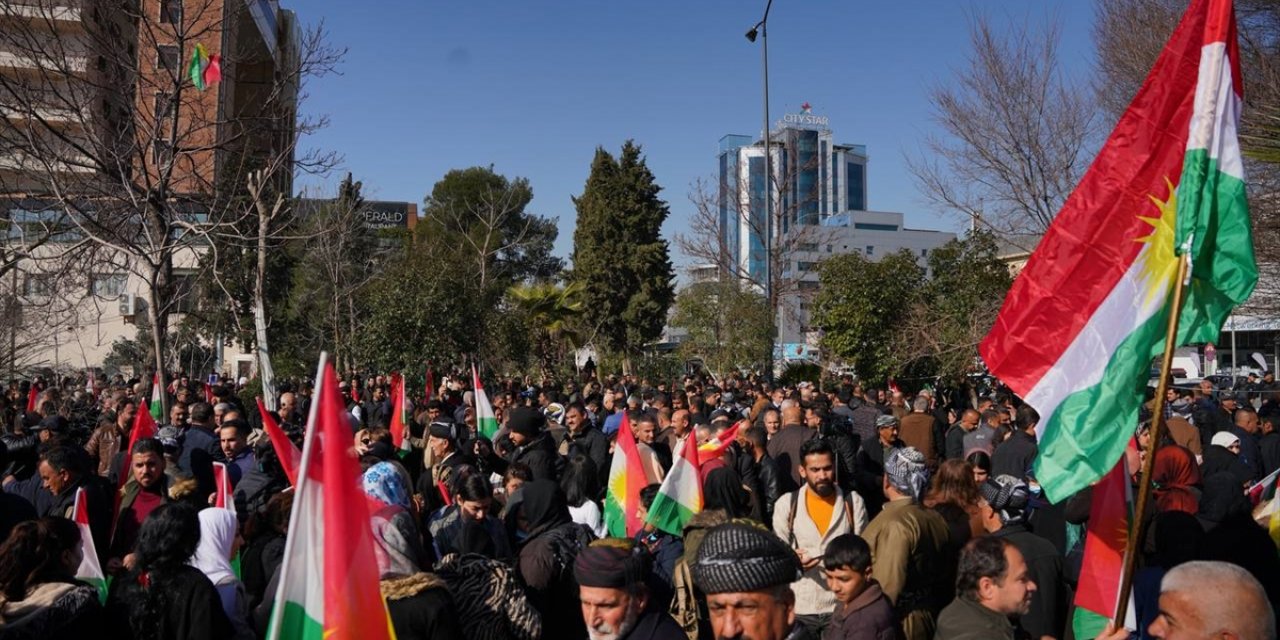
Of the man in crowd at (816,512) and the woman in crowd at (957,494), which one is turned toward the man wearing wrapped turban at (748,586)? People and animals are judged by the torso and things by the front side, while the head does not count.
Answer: the man in crowd

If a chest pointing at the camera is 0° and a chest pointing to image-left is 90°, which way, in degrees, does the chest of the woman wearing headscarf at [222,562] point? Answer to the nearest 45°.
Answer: approximately 225°

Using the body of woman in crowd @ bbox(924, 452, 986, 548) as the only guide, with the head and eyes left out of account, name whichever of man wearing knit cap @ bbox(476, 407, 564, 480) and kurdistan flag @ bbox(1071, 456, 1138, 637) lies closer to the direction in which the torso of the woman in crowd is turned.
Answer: the man wearing knit cap

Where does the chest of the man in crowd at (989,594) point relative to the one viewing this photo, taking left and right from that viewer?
facing to the right of the viewer

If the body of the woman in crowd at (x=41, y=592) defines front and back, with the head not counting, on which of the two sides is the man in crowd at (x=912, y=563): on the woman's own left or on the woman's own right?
on the woman's own right

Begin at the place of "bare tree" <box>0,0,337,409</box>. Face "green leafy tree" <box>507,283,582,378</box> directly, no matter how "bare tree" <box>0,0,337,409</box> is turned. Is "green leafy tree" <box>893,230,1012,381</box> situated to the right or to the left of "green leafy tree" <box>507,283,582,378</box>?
right

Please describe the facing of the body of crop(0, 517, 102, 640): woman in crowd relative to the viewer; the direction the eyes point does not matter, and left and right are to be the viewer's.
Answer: facing away from the viewer and to the right of the viewer

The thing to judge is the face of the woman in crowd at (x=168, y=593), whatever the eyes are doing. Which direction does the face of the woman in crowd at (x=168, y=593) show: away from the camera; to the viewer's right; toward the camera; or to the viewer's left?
away from the camera

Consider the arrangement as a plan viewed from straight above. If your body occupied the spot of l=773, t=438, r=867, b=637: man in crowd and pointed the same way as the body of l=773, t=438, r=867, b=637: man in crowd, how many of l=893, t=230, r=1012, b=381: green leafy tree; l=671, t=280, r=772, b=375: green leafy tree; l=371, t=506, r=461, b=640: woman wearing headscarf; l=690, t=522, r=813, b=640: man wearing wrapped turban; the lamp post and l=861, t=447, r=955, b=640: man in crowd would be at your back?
3
